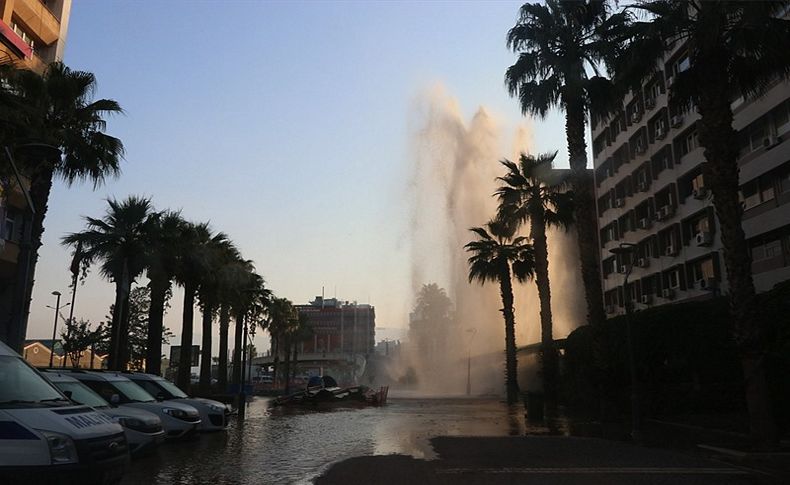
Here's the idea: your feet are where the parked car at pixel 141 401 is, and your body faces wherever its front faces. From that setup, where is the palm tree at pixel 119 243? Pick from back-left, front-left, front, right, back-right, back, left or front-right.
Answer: back-left

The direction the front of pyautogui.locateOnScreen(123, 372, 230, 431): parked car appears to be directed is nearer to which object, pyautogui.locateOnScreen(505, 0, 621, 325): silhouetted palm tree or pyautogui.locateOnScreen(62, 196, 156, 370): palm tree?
the silhouetted palm tree

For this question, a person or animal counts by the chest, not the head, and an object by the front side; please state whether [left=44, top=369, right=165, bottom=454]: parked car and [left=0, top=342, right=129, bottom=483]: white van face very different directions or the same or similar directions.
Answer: same or similar directions

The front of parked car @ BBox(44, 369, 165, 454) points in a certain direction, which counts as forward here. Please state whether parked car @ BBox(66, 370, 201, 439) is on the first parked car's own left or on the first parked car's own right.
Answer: on the first parked car's own left

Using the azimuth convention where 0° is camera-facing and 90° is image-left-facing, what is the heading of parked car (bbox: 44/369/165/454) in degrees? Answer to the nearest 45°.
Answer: approximately 315°

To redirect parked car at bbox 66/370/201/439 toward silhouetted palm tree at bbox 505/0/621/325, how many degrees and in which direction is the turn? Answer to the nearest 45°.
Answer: approximately 45° to its left

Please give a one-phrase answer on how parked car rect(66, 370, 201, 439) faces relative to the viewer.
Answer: facing the viewer and to the right of the viewer

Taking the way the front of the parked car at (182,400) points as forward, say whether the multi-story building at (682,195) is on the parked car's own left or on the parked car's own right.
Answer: on the parked car's own left

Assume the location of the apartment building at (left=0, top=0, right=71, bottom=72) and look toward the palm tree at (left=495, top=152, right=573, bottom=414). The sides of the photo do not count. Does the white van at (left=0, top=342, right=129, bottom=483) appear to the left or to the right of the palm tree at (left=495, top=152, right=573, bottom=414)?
right

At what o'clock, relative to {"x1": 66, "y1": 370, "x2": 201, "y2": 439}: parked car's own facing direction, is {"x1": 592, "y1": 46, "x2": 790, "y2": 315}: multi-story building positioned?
The multi-story building is roughly at 10 o'clock from the parked car.

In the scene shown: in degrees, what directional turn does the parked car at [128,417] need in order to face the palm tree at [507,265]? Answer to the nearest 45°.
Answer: approximately 90° to its left

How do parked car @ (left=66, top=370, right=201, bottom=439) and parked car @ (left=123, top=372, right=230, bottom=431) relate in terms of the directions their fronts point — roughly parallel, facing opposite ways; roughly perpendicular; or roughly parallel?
roughly parallel
